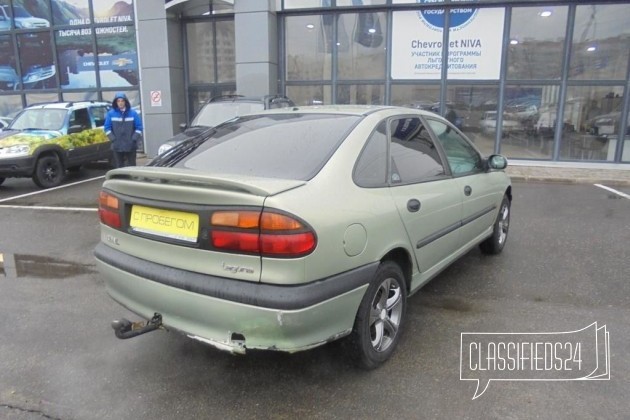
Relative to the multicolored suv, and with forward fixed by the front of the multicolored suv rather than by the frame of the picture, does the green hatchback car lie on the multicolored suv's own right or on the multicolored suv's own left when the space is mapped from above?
on the multicolored suv's own left

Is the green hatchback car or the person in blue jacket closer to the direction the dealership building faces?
the green hatchback car

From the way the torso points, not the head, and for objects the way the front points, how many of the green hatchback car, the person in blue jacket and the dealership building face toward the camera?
2

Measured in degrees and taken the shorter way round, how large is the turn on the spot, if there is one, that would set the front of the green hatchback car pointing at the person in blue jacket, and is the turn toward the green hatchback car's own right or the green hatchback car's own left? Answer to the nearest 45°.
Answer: approximately 90° to the green hatchback car's own left

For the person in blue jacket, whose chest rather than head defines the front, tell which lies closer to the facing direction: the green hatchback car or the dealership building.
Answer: the green hatchback car

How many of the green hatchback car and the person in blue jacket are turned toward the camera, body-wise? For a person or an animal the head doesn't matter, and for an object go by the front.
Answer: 1

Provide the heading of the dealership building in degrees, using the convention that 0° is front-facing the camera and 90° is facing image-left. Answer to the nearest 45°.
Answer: approximately 0°

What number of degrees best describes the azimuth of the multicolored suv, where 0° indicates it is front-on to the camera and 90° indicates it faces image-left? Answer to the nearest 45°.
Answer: approximately 45°

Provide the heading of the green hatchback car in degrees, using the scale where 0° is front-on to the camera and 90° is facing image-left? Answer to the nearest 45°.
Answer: approximately 225°

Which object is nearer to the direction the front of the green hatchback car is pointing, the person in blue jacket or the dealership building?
the dealership building

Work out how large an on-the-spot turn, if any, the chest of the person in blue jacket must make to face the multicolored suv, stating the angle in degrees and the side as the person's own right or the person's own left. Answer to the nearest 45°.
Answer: approximately 135° to the person's own right
